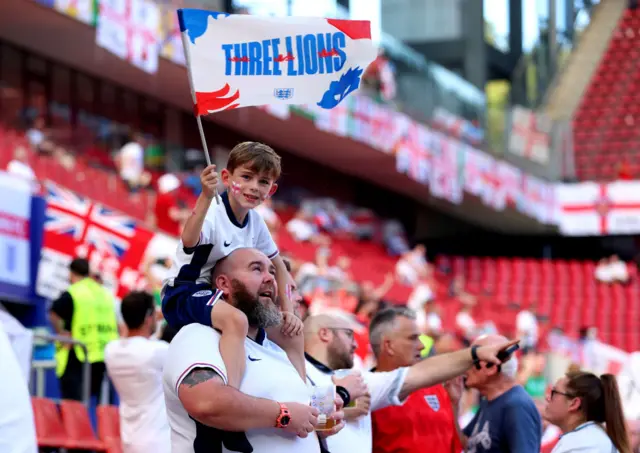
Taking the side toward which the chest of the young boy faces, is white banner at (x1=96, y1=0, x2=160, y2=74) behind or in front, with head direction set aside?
behind

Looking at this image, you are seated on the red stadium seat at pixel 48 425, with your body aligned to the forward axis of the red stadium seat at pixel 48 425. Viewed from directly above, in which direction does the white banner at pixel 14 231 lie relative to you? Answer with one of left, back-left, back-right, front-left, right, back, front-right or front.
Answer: back-left

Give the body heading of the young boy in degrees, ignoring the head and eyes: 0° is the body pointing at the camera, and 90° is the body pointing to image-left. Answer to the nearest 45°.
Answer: approximately 315°

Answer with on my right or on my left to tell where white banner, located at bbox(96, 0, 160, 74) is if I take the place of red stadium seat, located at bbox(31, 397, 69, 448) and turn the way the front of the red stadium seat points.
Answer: on my left

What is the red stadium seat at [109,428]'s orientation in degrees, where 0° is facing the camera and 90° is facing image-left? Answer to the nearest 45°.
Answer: approximately 315°

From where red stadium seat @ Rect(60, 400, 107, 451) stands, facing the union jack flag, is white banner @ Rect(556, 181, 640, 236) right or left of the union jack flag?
right

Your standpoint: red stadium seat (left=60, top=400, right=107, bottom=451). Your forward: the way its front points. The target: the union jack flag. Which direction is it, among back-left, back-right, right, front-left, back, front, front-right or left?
back-left

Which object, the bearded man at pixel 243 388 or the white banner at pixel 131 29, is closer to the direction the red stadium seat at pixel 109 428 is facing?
the bearded man

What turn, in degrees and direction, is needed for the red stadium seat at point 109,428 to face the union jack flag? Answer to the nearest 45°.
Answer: approximately 135° to its left

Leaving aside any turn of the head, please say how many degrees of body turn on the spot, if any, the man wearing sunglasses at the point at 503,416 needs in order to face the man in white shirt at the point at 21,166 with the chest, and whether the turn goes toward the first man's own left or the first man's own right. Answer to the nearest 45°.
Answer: approximately 90° to the first man's own right

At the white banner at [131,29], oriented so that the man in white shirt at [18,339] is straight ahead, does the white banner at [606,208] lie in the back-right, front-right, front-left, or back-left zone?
back-left
